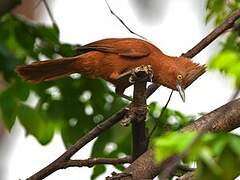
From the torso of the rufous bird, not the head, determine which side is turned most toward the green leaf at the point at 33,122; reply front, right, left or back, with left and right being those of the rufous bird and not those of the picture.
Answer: back

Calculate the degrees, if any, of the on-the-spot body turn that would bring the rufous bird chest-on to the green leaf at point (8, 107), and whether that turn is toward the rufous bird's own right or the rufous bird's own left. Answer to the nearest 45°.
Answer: approximately 180°

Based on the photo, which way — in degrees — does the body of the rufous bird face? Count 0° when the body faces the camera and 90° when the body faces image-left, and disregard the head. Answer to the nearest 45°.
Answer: approximately 270°
